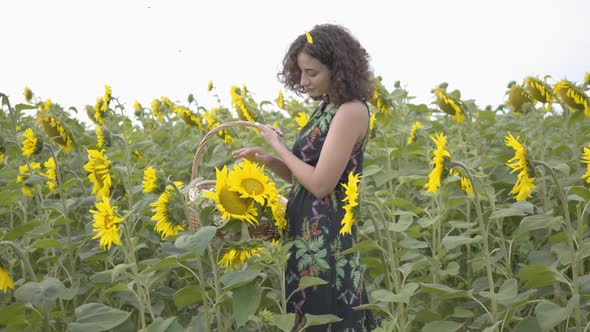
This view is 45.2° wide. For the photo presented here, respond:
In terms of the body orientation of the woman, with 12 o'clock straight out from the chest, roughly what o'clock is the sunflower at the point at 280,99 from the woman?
The sunflower is roughly at 3 o'clock from the woman.

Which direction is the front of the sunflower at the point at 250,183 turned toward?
toward the camera

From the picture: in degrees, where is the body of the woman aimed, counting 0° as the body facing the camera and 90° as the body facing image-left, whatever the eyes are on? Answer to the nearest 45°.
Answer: approximately 90°

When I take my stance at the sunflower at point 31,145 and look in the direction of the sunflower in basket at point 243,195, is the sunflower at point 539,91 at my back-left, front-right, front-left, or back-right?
front-left

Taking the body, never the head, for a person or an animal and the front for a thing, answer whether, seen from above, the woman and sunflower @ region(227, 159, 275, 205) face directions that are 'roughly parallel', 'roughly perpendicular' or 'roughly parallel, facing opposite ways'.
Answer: roughly perpendicular

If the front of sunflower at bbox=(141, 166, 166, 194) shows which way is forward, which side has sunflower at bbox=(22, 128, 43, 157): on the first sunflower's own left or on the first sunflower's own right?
on the first sunflower's own right

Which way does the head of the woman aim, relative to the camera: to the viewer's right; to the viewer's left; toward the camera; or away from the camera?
to the viewer's left
